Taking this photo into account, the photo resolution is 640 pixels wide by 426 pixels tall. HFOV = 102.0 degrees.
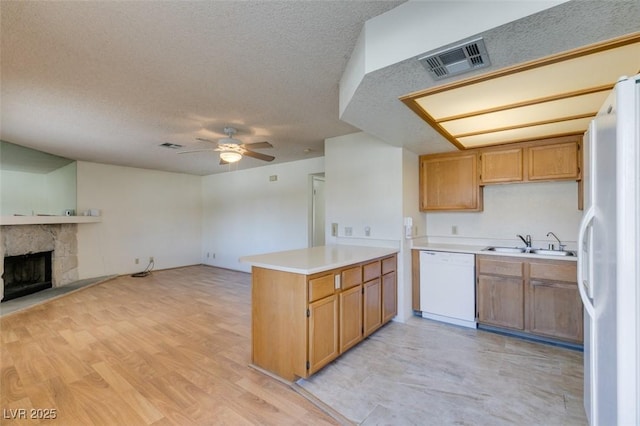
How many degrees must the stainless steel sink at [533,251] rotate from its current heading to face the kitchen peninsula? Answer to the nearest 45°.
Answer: approximately 45° to its right

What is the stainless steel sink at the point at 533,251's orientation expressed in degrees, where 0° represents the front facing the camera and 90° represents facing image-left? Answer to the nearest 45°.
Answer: approximately 0°

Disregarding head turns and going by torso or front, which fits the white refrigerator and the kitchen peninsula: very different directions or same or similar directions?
very different directions

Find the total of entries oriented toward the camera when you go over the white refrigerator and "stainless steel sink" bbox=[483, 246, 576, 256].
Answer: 1

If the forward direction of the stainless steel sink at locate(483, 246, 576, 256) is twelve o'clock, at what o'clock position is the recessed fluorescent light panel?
The recessed fluorescent light panel is roughly at 12 o'clock from the stainless steel sink.

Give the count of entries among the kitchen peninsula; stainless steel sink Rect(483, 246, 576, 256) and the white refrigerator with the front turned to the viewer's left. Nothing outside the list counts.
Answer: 1

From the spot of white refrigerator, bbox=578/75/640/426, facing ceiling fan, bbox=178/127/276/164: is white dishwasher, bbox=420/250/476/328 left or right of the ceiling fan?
right

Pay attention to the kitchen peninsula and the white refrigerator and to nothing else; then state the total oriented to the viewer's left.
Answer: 1

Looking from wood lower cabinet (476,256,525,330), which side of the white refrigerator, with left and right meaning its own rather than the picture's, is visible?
right

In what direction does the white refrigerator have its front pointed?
to the viewer's left
